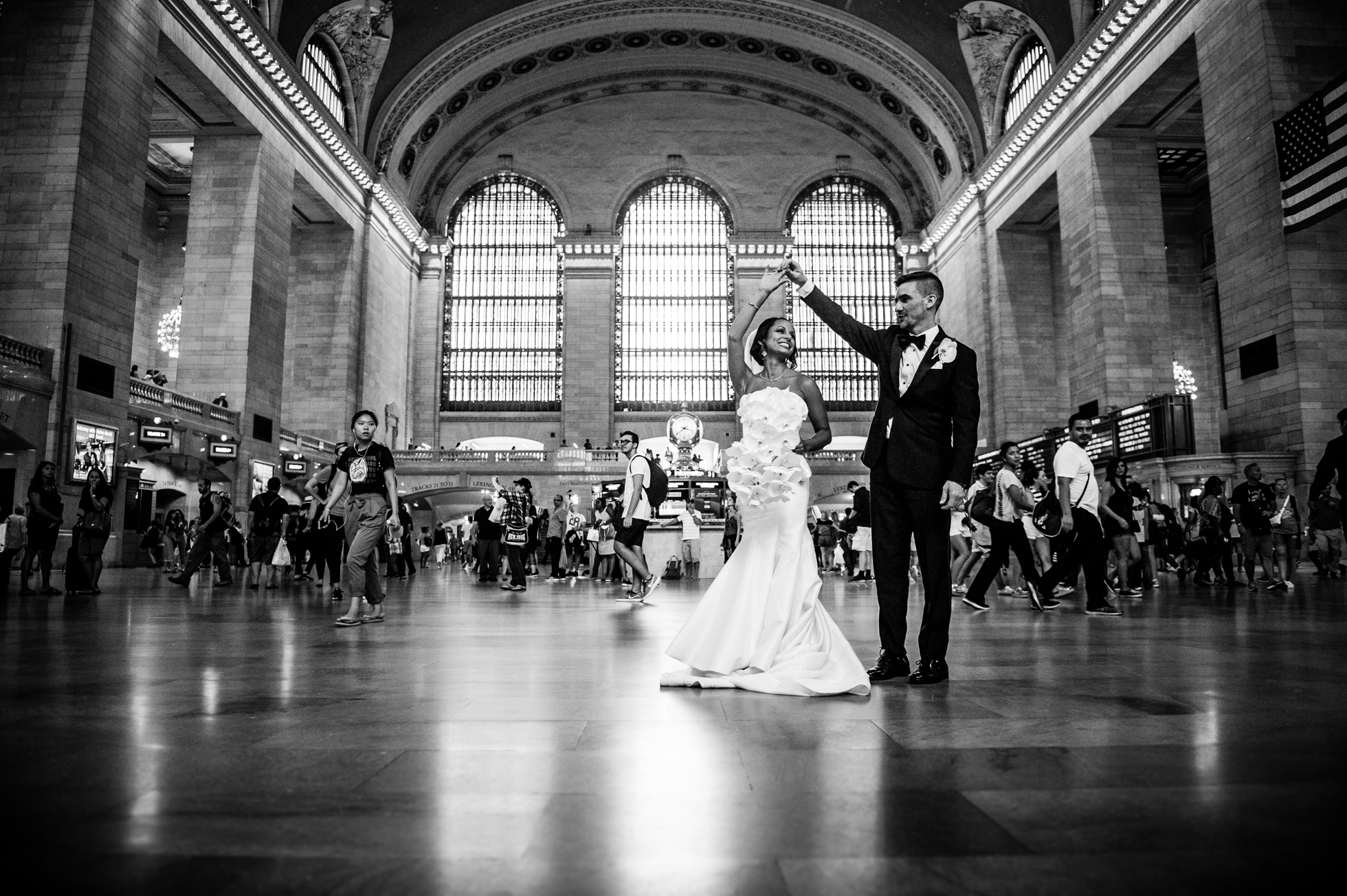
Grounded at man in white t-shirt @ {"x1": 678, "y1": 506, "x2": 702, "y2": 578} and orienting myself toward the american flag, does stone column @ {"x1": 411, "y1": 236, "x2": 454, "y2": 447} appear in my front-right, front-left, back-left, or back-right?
back-left

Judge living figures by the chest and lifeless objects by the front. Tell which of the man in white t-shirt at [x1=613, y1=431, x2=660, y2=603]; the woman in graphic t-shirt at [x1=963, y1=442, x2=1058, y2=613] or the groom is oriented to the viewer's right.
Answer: the woman in graphic t-shirt

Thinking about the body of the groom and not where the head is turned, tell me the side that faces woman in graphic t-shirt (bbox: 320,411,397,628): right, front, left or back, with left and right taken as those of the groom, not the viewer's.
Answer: right

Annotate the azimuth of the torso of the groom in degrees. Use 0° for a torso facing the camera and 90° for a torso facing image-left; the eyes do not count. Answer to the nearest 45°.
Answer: approximately 45°

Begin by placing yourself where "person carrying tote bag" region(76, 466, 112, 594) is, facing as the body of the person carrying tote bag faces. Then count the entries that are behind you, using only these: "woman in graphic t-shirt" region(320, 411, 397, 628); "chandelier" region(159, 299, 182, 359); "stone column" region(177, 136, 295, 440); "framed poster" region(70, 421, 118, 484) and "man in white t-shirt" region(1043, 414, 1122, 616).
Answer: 3

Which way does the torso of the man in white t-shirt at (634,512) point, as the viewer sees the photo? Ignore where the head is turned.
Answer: to the viewer's left

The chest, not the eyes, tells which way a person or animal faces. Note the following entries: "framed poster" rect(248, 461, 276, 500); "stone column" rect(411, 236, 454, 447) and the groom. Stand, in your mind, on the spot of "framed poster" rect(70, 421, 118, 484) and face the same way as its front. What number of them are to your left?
2

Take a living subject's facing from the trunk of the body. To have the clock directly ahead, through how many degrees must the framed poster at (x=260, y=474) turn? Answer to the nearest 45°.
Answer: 0° — it already faces it

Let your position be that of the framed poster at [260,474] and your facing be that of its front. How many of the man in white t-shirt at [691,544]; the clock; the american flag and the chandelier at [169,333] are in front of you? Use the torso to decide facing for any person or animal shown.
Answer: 3

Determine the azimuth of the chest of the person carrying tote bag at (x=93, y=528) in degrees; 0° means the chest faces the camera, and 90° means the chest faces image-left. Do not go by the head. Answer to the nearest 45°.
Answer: approximately 0°

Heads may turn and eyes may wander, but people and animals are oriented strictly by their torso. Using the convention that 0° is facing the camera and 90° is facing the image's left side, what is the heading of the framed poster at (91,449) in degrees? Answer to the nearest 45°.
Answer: approximately 315°

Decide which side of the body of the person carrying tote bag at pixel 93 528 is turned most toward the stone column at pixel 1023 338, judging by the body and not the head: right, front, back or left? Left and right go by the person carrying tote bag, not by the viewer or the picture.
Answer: left
